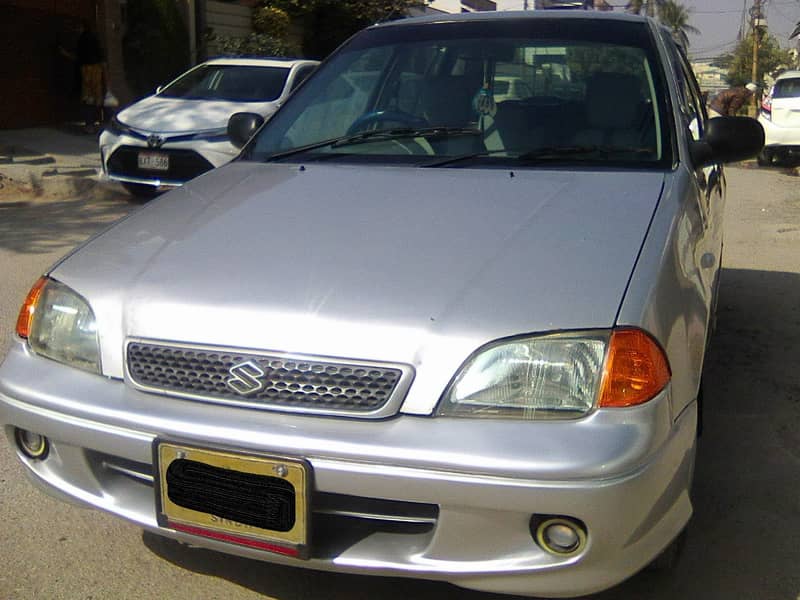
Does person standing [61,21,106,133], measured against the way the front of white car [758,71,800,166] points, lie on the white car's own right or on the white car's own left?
on the white car's own left

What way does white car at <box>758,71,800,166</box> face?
away from the camera

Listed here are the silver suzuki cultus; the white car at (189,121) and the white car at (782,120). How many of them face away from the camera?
1

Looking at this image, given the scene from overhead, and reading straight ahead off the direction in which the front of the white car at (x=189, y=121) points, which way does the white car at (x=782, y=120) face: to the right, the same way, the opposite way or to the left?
the opposite way

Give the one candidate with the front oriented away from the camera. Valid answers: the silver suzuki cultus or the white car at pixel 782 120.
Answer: the white car

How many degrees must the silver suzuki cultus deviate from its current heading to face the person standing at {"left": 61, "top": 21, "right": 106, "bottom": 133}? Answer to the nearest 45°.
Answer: approximately 135° to its right

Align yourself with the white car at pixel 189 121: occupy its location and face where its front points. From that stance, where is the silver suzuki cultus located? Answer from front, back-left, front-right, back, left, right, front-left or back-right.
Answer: front-left

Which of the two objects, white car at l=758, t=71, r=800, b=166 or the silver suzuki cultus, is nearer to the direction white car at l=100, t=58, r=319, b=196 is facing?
the silver suzuki cultus

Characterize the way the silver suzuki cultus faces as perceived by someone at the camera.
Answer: facing the viewer and to the left of the viewer

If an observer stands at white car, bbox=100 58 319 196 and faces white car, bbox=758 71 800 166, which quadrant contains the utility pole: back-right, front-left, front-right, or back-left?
front-left

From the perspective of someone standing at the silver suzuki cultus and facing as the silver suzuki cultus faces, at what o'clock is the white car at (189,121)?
The white car is roughly at 4 o'clock from the silver suzuki cultus.

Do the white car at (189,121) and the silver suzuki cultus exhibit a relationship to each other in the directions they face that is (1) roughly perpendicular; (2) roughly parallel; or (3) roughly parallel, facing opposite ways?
roughly parallel

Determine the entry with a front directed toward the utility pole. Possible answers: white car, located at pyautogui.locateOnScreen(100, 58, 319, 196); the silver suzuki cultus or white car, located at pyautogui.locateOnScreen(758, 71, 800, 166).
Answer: white car, located at pyautogui.locateOnScreen(758, 71, 800, 166)

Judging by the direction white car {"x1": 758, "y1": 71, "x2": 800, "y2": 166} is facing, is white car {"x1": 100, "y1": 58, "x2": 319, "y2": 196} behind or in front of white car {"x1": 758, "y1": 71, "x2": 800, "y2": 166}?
behind

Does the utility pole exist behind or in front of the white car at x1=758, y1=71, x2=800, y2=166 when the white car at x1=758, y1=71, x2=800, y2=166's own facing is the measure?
in front

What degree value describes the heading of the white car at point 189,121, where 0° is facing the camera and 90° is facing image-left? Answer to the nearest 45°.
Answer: approximately 45°
